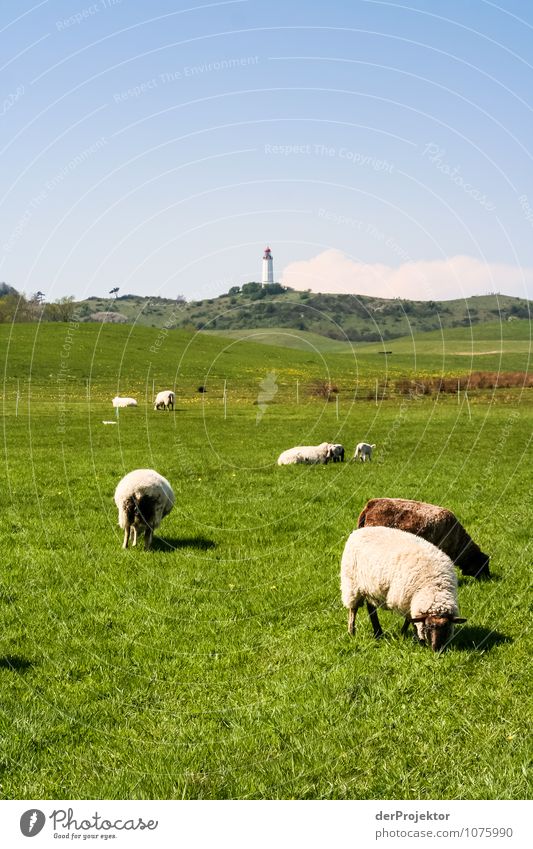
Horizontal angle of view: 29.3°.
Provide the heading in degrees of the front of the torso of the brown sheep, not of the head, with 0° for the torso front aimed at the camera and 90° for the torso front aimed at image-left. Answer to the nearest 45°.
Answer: approximately 270°

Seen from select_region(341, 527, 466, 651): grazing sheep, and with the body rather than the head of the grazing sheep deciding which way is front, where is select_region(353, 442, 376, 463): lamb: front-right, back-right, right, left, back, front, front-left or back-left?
back-left

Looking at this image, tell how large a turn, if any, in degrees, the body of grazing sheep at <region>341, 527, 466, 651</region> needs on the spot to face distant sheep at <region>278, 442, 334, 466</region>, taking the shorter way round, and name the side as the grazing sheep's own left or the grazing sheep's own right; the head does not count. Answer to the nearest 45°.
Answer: approximately 135° to the grazing sheep's own left

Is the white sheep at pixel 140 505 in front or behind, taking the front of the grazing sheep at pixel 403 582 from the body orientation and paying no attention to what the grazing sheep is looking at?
behind

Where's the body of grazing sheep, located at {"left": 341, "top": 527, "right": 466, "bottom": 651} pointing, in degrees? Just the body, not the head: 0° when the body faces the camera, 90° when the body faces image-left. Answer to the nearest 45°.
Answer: approximately 315°

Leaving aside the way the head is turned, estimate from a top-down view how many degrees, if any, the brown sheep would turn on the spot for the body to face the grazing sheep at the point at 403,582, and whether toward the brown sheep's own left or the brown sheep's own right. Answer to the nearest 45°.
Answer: approximately 90° to the brown sheep's own right

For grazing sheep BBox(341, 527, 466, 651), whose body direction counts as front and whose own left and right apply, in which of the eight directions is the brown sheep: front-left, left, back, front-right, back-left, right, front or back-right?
back-left

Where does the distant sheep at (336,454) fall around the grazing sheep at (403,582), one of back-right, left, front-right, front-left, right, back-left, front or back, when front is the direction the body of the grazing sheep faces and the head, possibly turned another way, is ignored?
back-left

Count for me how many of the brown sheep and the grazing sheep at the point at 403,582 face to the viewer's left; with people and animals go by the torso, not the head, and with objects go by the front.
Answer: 0

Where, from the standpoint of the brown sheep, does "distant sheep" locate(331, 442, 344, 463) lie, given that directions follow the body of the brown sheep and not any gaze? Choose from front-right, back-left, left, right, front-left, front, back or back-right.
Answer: left
